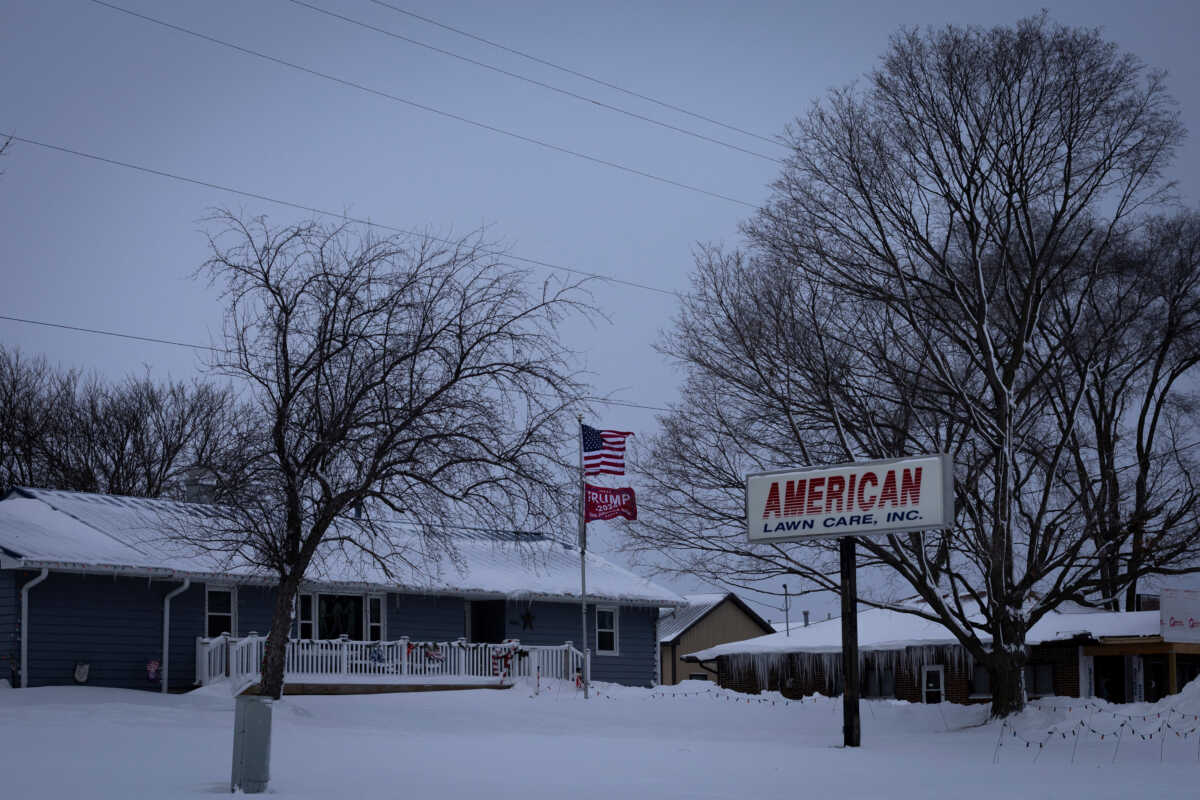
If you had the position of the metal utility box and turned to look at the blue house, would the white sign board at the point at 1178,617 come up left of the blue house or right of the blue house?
right

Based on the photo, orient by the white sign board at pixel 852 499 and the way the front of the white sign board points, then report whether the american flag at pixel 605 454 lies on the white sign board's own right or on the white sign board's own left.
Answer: on the white sign board's own right

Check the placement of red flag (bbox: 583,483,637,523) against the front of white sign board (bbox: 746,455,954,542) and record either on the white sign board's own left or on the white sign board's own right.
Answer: on the white sign board's own right

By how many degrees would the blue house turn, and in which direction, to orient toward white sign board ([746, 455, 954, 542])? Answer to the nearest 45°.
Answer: approximately 45° to its left

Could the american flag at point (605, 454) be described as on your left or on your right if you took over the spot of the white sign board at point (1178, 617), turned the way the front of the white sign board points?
on your right

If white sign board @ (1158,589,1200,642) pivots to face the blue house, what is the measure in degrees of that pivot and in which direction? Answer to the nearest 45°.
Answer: approximately 45° to its right

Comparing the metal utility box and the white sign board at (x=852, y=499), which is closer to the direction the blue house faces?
the metal utility box

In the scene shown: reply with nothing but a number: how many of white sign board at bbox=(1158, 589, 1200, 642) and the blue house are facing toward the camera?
2

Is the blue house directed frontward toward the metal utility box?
yes

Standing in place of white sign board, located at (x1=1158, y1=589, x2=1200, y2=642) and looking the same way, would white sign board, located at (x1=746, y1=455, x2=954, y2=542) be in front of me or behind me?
in front
